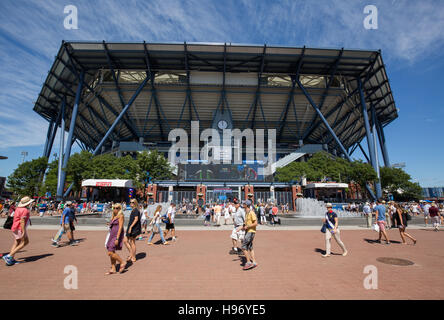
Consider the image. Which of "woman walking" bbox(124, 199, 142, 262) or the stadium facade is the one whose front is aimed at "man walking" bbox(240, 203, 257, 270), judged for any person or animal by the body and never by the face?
the stadium facade

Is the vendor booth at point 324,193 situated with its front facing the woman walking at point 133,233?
yes

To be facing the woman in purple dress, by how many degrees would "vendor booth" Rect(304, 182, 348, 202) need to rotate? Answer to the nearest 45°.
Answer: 0° — it already faces them

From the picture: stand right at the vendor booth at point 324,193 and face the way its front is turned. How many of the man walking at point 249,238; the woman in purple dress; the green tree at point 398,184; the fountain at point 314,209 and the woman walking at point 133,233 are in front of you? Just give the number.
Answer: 4

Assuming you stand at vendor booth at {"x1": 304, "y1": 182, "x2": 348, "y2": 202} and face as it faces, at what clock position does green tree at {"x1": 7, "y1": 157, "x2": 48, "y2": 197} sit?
The green tree is roughly at 2 o'clock from the vendor booth.

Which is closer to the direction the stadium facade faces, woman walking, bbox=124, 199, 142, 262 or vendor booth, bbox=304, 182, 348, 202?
the woman walking
